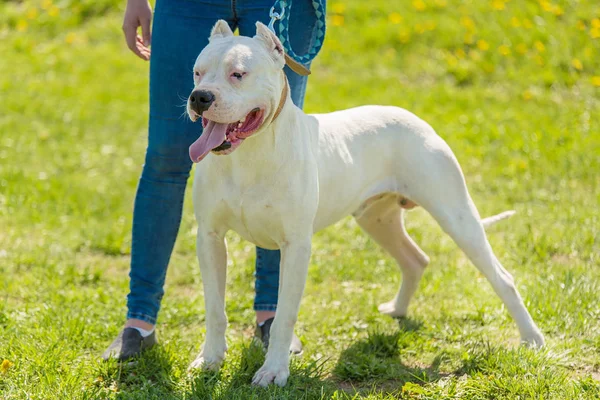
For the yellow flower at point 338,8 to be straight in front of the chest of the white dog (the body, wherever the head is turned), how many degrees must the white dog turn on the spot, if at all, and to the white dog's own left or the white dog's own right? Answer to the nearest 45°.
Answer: approximately 135° to the white dog's own right

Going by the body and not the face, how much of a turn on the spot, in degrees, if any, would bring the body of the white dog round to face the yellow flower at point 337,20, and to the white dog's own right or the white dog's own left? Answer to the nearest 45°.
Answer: approximately 135° to the white dog's own right

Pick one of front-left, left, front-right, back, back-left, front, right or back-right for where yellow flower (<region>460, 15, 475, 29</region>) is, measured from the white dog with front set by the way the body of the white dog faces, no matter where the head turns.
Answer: back-right

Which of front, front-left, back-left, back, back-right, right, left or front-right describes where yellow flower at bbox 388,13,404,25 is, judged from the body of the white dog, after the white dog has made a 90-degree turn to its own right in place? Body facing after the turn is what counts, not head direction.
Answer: front-right

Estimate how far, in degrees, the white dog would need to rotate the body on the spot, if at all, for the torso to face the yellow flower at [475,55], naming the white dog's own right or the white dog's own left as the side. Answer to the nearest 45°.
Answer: approximately 135° to the white dog's own right

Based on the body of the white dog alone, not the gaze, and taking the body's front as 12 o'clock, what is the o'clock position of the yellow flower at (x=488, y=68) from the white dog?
The yellow flower is roughly at 5 o'clock from the white dog.

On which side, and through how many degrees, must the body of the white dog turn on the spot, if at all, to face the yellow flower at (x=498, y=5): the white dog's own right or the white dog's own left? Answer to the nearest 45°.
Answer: approximately 135° to the white dog's own right

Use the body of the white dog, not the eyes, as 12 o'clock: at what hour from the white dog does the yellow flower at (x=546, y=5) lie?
The yellow flower is roughly at 5 o'clock from the white dog.

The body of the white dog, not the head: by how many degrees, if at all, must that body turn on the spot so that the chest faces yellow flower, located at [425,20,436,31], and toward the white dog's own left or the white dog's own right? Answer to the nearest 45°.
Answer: approximately 135° to the white dog's own right

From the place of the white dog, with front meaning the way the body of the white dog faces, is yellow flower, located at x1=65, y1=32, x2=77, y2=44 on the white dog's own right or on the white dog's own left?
on the white dog's own right

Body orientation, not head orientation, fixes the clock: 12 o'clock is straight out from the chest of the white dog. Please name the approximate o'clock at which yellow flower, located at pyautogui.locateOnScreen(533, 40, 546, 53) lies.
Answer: The yellow flower is roughly at 5 o'clock from the white dog.

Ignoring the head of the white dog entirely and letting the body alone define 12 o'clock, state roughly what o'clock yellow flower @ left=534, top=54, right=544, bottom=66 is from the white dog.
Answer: The yellow flower is roughly at 5 o'clock from the white dog.

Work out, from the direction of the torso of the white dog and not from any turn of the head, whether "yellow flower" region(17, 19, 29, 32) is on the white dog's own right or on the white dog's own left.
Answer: on the white dog's own right

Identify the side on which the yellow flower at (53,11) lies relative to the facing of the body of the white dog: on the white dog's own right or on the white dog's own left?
on the white dog's own right

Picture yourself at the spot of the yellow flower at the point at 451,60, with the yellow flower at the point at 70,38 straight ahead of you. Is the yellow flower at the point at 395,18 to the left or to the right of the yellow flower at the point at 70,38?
right

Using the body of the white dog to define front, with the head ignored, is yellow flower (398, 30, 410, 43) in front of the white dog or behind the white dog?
behind

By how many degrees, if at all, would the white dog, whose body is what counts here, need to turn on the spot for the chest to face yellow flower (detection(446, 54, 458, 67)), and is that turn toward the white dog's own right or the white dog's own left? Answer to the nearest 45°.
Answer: approximately 135° to the white dog's own right
